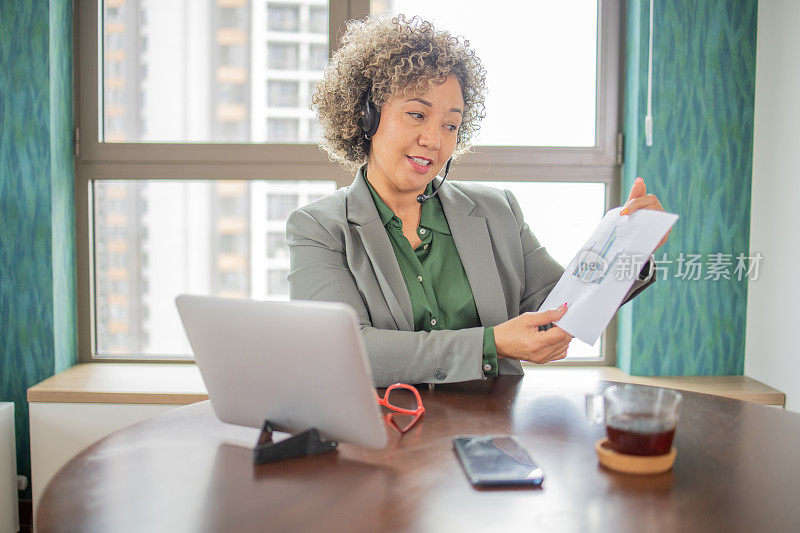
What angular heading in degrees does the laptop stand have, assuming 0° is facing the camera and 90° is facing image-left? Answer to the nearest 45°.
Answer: approximately 225°

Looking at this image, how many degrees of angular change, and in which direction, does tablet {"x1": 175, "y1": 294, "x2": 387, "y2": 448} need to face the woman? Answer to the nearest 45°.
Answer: approximately 45° to its left

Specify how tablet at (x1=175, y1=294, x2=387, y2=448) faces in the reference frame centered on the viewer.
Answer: facing away from the viewer and to the right of the viewer
